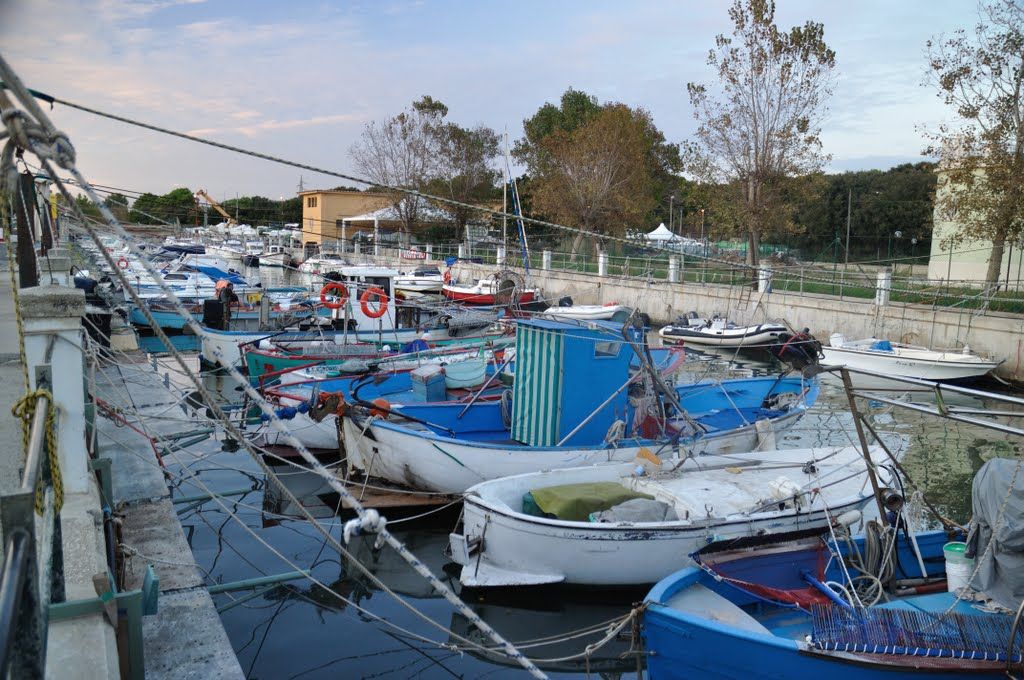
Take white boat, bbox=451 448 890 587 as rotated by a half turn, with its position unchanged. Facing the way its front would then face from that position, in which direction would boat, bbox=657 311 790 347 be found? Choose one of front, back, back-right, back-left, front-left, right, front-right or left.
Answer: right

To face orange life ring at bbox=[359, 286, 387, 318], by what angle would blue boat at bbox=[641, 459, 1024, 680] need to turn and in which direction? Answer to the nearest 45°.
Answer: approximately 45° to its right

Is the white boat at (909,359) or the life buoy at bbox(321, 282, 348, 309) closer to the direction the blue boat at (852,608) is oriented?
the life buoy

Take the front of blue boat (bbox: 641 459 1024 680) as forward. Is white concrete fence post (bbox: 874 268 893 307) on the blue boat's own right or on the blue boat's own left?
on the blue boat's own right

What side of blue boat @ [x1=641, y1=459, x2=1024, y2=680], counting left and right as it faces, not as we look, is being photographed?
left

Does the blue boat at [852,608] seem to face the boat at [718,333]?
no

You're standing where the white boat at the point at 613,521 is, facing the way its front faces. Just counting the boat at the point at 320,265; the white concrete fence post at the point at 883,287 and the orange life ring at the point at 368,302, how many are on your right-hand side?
0

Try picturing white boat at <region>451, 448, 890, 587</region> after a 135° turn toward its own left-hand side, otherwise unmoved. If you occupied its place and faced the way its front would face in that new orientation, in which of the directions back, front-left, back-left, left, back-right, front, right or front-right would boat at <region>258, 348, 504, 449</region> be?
front
